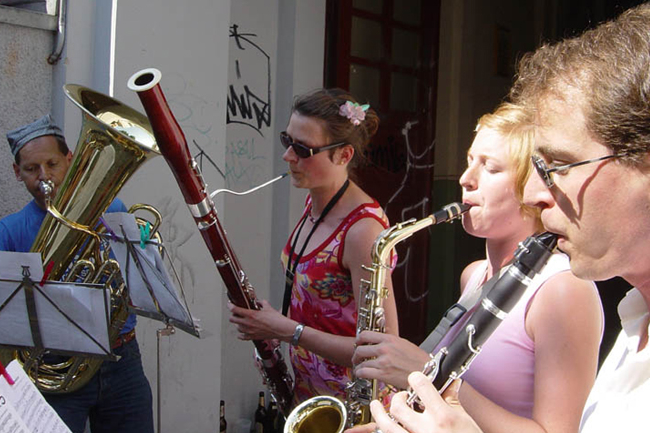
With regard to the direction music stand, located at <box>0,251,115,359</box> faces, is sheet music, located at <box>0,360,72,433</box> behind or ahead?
behind

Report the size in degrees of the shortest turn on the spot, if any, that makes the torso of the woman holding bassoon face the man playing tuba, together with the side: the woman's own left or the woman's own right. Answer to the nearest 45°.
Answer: approximately 45° to the woman's own right

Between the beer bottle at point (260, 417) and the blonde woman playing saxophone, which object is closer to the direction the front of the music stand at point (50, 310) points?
the beer bottle

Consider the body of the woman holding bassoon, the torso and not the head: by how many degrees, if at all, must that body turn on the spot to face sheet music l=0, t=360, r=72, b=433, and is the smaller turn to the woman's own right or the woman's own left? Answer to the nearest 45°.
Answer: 0° — they already face it

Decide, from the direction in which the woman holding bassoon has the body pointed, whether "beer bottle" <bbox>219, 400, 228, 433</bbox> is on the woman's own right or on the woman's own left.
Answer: on the woman's own right

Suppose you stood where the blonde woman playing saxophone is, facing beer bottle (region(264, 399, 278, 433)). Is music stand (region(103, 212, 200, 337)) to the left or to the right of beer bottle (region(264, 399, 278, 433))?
left

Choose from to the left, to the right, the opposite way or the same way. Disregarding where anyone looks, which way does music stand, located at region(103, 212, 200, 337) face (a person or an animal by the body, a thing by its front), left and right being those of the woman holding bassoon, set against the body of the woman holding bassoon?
the opposite way

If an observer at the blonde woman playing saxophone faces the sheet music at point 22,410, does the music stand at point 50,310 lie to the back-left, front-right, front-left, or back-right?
front-right

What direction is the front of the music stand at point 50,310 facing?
away from the camera

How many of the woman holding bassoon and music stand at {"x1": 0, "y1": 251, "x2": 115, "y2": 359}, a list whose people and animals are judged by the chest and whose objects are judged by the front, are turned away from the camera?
1

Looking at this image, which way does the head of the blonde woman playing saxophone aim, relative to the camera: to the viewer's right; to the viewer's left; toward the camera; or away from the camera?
to the viewer's left
